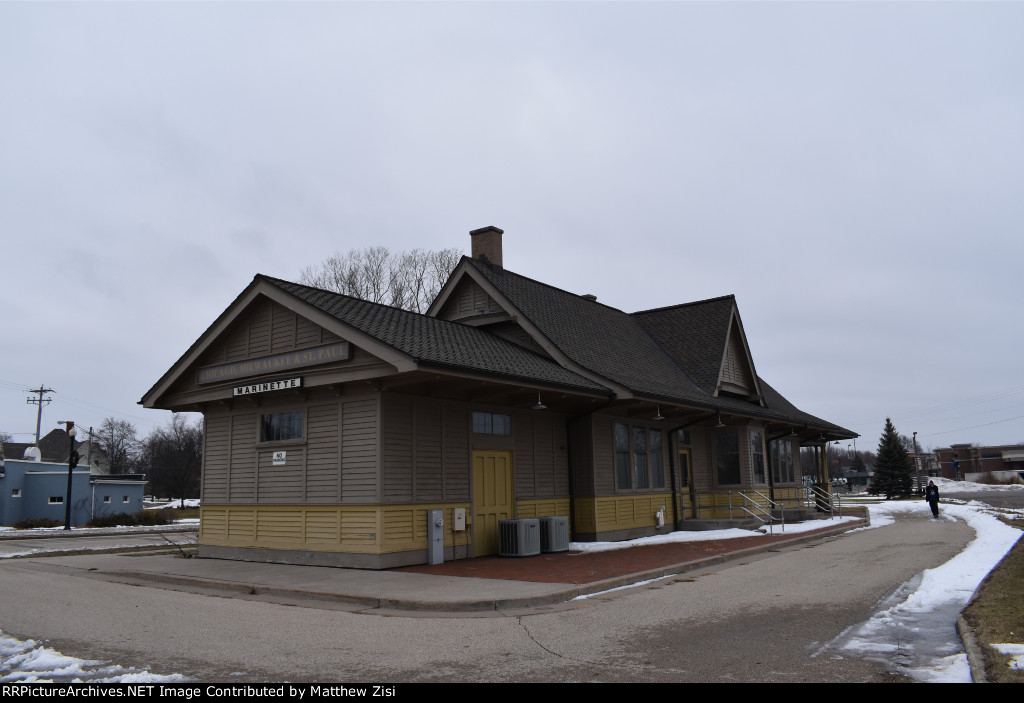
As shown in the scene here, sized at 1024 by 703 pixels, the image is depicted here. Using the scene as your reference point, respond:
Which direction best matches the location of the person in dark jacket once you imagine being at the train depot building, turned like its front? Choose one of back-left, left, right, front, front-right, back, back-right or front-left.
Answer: left

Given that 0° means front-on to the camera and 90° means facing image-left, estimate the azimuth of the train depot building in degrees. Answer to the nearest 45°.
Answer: approximately 315°

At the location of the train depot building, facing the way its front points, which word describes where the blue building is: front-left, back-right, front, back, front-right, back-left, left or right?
back

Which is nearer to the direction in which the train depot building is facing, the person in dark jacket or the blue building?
the person in dark jacket
